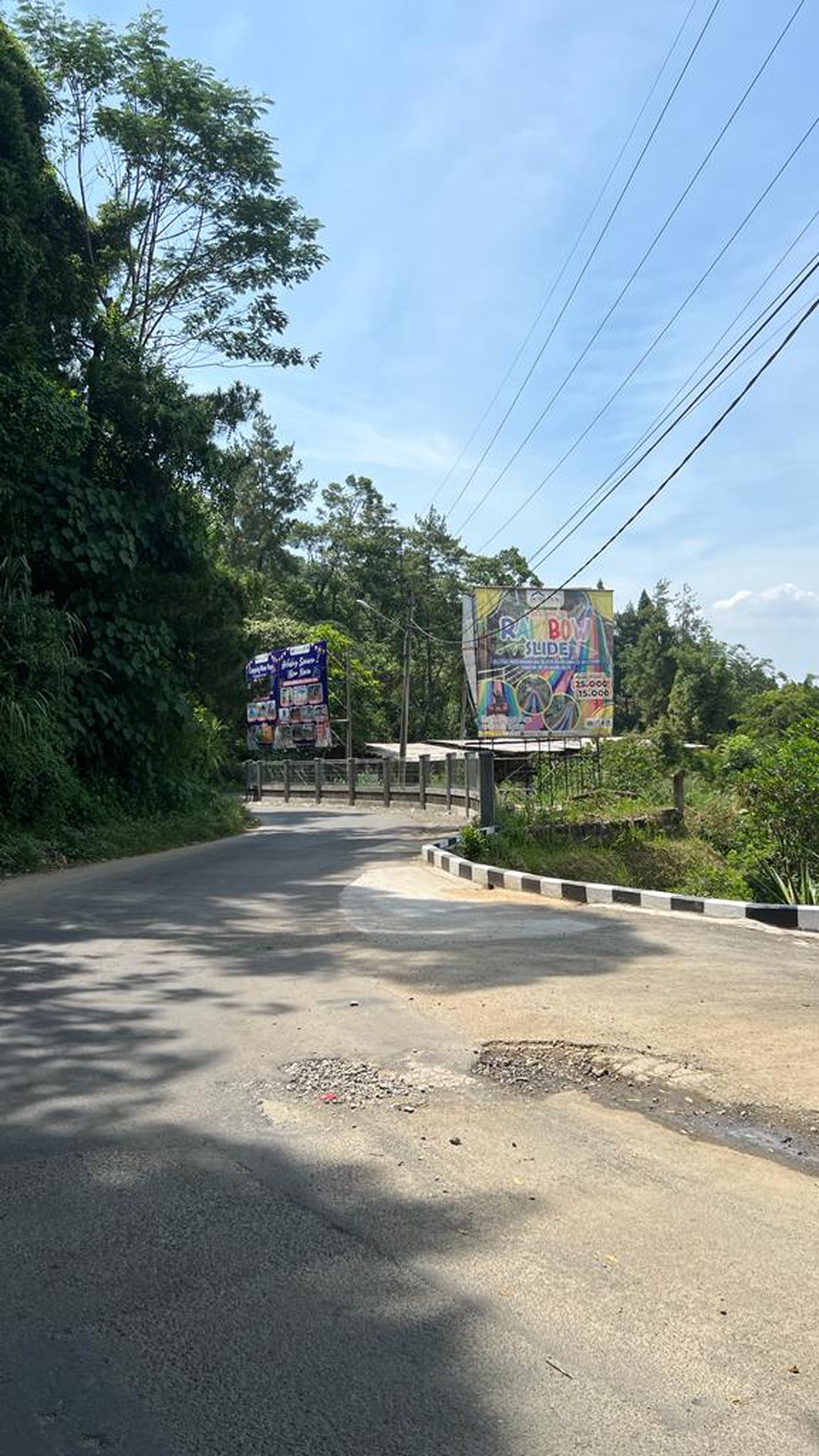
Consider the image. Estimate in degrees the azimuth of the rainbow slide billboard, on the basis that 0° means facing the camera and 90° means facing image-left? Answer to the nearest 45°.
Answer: approximately 0°

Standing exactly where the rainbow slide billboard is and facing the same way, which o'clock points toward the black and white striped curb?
The black and white striped curb is roughly at 12 o'clock from the rainbow slide billboard.

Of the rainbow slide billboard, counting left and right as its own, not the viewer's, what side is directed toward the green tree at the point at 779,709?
left

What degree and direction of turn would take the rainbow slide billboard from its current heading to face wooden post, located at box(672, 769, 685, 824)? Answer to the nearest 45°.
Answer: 0° — it already faces it

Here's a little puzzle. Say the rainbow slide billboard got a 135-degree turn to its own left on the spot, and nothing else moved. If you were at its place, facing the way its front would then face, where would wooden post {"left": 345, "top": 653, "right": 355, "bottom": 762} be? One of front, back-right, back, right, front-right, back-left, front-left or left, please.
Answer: left

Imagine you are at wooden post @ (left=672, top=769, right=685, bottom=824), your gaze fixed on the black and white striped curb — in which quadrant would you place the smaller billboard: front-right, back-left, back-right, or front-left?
back-right

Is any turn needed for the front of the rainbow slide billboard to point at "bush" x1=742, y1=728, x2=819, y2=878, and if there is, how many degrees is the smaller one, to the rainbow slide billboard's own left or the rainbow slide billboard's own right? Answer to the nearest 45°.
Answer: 0° — it already faces it

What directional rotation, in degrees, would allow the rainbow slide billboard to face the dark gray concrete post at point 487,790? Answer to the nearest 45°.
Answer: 0° — it already faces it
